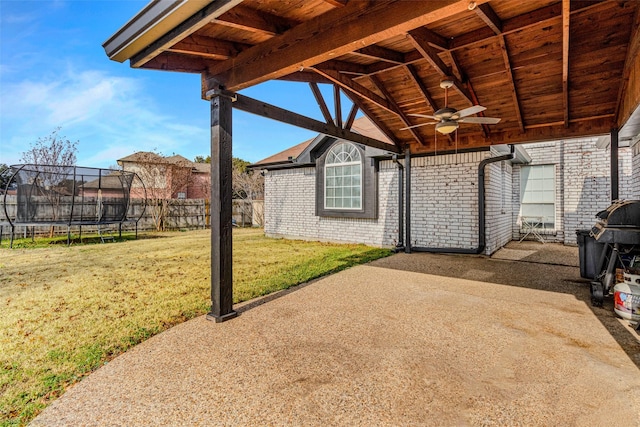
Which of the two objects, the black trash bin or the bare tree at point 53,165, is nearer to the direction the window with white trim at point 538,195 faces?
the black trash bin

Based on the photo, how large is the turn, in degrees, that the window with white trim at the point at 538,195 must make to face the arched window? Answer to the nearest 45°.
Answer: approximately 45° to its right

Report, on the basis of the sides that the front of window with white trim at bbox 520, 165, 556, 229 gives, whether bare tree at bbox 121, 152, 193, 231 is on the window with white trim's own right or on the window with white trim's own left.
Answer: on the window with white trim's own right

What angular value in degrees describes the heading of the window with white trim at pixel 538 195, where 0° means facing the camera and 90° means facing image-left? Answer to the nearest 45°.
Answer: approximately 0°

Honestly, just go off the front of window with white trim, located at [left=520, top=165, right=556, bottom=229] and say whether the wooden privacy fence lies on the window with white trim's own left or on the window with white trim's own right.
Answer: on the window with white trim's own right

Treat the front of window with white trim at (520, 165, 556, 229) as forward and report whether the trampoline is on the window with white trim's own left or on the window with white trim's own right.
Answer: on the window with white trim's own right

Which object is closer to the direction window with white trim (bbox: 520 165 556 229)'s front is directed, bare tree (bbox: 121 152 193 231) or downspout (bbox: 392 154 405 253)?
the downspout
